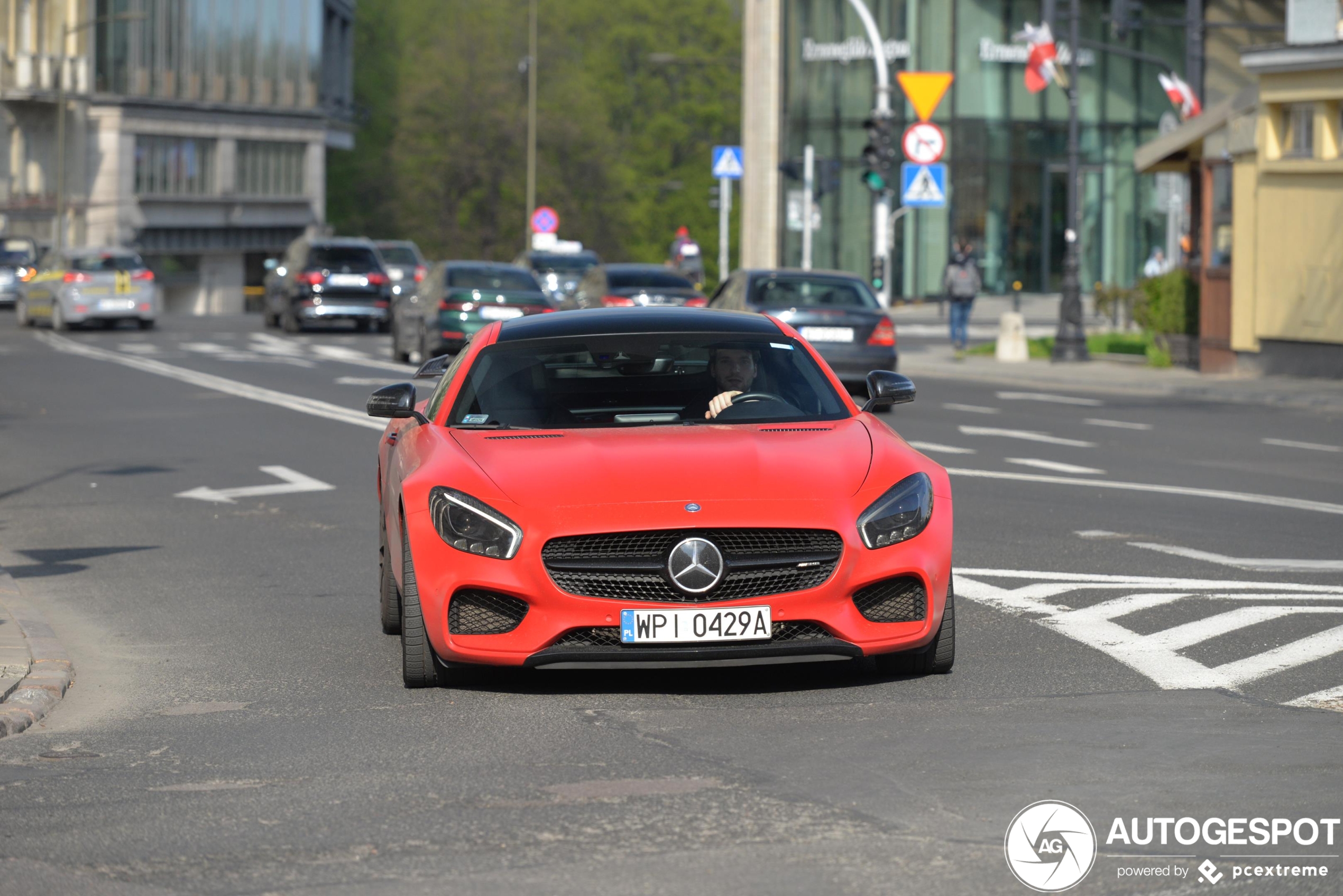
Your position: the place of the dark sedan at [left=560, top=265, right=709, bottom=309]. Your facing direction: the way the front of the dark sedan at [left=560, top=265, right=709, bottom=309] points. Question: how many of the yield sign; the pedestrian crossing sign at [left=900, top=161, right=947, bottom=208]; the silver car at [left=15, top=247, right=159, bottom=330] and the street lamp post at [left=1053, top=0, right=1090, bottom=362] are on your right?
3

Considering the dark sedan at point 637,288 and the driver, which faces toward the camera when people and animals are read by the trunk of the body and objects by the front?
the driver

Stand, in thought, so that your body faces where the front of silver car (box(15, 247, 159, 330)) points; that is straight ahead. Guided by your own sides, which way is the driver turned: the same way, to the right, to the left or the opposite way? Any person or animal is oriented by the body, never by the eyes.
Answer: the opposite way

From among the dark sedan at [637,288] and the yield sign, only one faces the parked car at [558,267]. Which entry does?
the dark sedan

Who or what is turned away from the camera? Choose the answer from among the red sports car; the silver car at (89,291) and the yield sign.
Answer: the silver car

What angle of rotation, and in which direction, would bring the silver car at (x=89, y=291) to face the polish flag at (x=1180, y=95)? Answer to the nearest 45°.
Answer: approximately 90° to its right

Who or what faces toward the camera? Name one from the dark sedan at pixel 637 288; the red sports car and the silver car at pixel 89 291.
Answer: the red sports car

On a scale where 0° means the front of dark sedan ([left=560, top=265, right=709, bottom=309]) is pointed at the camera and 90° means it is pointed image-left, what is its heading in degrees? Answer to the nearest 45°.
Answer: approximately 180°

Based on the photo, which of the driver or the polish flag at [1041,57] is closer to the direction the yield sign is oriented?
the driver

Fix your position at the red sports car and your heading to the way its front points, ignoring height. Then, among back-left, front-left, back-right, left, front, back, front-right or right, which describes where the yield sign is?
back

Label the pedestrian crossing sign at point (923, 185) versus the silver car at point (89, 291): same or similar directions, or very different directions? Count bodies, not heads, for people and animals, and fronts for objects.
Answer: very different directions

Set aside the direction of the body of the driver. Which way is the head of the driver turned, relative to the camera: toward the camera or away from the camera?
toward the camera

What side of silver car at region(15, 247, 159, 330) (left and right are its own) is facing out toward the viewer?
back

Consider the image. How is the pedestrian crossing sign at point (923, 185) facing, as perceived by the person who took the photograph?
facing the viewer

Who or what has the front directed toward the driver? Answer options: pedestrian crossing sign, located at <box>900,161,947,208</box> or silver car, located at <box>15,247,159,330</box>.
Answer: the pedestrian crossing sign

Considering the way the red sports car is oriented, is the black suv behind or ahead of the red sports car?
behind

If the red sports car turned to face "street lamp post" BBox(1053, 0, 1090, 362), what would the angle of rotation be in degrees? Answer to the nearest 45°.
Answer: approximately 180°

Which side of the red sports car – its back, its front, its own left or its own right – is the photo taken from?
front
